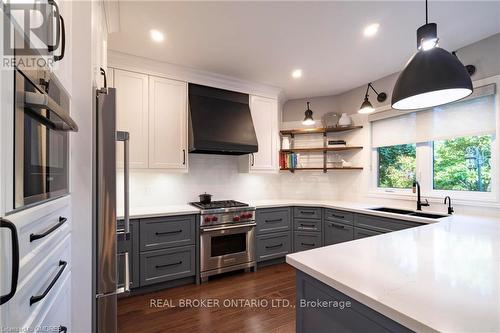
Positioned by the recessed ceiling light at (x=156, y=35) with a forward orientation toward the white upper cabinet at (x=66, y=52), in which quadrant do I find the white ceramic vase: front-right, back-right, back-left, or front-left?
back-left

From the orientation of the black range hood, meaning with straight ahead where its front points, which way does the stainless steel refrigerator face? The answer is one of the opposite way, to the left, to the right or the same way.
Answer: to the left

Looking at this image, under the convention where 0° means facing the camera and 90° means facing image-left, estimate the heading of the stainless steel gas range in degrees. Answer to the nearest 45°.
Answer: approximately 315°

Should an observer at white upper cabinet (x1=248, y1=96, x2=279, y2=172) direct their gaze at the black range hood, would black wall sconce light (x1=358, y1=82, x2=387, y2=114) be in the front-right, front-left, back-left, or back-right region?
back-left

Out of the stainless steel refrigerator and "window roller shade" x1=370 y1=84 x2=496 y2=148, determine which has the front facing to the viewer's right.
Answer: the stainless steel refrigerator

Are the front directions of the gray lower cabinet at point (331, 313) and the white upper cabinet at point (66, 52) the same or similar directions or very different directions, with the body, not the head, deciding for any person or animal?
very different directions

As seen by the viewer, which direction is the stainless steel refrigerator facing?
to the viewer's right

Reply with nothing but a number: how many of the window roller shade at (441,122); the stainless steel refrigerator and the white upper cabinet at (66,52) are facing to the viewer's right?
2
